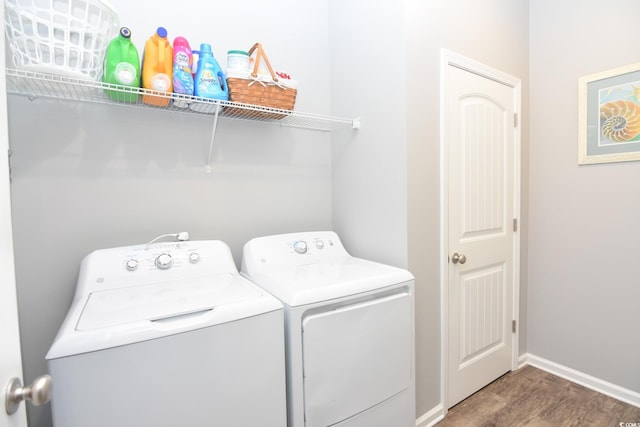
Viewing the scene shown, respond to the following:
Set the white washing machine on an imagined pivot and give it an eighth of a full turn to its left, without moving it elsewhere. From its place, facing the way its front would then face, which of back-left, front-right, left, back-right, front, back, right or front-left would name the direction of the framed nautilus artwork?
front-left

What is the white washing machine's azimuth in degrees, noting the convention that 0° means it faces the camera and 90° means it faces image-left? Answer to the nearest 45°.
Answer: approximately 0°

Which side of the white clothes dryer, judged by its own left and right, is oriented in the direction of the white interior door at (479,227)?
left

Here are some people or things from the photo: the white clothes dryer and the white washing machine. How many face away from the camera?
0

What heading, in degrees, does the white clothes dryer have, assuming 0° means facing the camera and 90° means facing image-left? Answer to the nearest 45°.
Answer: approximately 315°

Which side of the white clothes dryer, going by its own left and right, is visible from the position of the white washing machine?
right

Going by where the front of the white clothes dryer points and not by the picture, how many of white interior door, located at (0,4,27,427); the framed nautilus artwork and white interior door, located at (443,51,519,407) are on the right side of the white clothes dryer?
1
